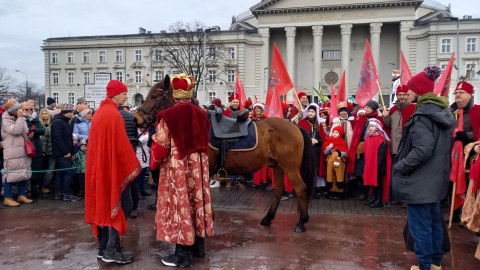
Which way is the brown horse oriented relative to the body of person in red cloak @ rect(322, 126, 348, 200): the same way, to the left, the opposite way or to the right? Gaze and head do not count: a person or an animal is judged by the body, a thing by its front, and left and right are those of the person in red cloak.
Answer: to the right

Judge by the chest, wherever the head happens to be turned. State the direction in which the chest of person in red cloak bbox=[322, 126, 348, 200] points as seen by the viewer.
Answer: toward the camera

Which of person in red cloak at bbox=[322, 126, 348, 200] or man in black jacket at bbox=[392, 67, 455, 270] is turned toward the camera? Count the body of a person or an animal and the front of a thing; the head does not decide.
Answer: the person in red cloak

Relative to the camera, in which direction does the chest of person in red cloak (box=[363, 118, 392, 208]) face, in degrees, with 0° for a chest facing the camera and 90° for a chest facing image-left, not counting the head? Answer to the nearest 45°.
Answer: approximately 45°

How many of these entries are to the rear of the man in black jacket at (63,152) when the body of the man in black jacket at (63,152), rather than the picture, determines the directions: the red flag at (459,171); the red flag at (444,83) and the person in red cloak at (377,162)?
0

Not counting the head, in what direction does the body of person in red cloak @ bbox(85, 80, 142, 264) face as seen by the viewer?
to the viewer's right

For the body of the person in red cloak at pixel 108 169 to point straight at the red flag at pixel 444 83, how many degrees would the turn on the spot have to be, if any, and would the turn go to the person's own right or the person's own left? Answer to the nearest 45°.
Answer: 0° — they already face it

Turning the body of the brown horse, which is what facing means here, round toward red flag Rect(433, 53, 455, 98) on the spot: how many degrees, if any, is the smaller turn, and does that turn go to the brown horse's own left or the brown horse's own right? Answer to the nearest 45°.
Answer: approximately 180°

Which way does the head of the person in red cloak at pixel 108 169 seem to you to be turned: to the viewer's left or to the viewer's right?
to the viewer's right

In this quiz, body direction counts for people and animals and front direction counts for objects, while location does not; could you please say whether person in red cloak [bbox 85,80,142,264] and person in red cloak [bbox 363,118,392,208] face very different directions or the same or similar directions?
very different directions

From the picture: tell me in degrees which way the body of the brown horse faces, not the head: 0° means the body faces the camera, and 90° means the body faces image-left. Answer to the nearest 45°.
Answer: approximately 90°

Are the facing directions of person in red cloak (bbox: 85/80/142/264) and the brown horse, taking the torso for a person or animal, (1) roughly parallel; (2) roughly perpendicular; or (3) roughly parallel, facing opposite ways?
roughly parallel, facing opposite ways

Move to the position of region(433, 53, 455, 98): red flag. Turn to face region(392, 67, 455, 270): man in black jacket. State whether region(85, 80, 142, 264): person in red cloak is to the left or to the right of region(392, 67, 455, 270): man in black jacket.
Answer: right
